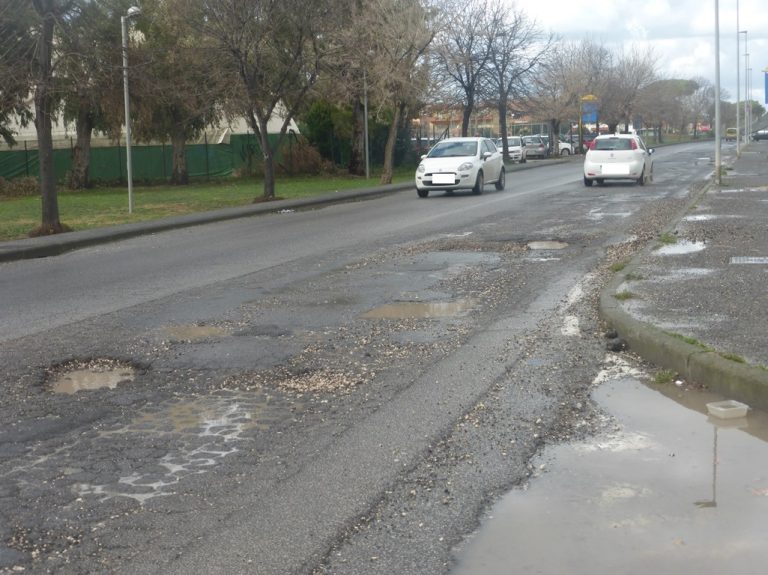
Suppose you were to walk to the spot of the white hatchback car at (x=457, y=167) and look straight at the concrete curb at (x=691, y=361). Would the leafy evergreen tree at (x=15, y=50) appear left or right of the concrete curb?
right

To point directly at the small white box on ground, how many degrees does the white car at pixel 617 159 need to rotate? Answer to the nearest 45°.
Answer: approximately 180°

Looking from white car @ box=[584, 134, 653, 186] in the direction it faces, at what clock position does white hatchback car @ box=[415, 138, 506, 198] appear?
The white hatchback car is roughly at 8 o'clock from the white car.

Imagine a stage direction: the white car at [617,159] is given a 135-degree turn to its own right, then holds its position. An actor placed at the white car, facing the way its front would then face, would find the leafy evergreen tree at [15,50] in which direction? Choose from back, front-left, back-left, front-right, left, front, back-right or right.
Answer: right

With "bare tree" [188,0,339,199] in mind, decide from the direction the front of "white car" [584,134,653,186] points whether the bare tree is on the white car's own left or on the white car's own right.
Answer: on the white car's own left

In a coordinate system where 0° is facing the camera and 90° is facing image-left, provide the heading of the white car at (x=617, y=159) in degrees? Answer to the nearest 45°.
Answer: approximately 180°

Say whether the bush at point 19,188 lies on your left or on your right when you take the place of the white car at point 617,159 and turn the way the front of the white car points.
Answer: on your left

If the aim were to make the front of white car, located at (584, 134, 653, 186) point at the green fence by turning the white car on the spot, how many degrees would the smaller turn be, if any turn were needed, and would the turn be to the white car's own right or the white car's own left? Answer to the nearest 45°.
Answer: approximately 45° to the white car's own left

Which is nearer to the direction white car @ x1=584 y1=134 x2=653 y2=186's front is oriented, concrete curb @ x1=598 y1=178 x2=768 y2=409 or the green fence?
the green fence

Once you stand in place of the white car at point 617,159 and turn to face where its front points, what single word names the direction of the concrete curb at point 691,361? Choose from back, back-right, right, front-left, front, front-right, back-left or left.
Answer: back
